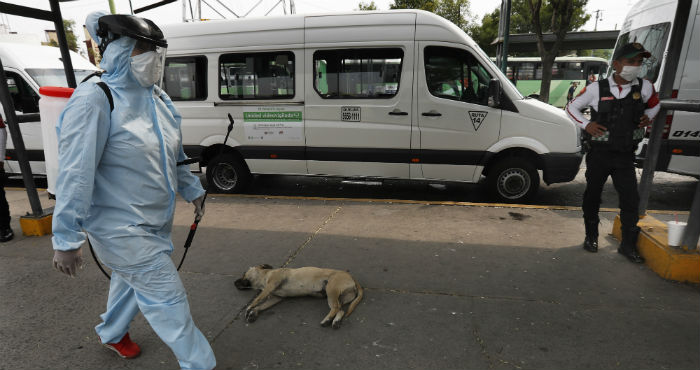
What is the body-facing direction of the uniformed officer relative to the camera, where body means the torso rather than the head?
toward the camera

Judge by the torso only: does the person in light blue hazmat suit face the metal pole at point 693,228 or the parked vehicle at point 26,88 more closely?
the metal pole

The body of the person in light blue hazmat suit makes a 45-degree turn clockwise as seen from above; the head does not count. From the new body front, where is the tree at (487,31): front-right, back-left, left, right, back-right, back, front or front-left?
back-left

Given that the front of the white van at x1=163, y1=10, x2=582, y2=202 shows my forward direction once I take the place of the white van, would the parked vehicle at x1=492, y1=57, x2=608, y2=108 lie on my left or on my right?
on my left

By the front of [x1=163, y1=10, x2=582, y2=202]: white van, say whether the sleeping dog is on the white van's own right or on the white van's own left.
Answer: on the white van's own right

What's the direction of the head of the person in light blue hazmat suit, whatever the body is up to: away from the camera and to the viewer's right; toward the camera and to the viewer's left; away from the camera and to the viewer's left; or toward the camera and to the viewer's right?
toward the camera and to the viewer's right

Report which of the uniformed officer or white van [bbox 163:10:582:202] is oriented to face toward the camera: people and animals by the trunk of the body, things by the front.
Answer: the uniformed officer

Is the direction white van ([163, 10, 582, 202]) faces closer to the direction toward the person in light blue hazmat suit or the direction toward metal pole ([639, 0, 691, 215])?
the metal pole

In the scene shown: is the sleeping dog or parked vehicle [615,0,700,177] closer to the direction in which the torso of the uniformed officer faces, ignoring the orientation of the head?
the sleeping dog

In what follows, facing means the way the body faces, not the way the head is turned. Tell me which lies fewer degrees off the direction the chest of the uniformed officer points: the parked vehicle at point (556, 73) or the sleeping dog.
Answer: the sleeping dog

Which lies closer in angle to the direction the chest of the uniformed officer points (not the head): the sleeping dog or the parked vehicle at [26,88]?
the sleeping dog

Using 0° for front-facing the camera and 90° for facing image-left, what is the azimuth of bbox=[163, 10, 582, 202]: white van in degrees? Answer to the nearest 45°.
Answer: approximately 270°

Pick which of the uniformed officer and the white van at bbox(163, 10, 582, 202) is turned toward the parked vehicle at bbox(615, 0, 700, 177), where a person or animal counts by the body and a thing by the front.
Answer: the white van

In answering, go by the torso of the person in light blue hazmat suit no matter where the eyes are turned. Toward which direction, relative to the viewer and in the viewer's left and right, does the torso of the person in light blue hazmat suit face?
facing the viewer and to the right of the viewer
